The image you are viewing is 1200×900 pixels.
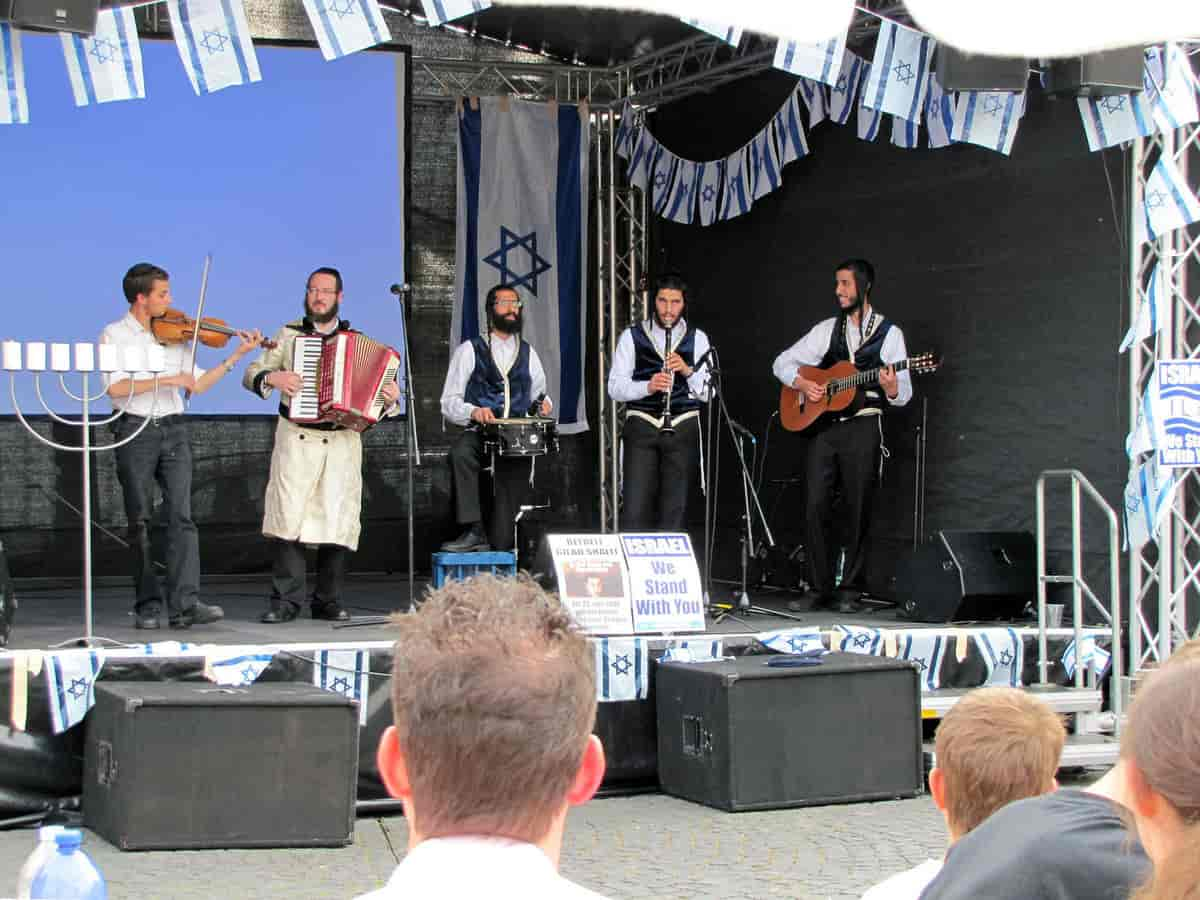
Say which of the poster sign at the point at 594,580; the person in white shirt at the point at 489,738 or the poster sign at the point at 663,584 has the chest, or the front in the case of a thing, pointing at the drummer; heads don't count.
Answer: the person in white shirt

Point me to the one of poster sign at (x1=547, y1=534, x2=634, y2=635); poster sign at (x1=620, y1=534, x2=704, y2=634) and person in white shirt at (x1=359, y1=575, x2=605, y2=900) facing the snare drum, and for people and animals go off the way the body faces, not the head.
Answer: the person in white shirt

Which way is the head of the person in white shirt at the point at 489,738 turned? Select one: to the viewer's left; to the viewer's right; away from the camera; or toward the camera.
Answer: away from the camera

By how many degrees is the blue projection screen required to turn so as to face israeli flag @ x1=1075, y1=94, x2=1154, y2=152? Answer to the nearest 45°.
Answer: approximately 45° to its left

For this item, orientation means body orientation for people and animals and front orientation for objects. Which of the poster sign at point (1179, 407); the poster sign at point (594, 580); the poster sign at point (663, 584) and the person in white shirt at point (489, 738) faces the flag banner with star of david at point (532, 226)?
the person in white shirt

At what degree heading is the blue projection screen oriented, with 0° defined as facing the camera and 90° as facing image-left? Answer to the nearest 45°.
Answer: approximately 0°

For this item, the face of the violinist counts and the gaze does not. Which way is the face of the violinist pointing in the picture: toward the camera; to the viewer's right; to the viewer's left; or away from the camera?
to the viewer's right

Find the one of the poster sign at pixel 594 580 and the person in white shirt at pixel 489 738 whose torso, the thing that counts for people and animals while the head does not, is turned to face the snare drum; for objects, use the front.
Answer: the person in white shirt

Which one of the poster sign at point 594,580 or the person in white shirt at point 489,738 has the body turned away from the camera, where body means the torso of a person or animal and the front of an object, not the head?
the person in white shirt

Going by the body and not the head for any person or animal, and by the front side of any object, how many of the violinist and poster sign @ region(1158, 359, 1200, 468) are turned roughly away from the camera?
0
